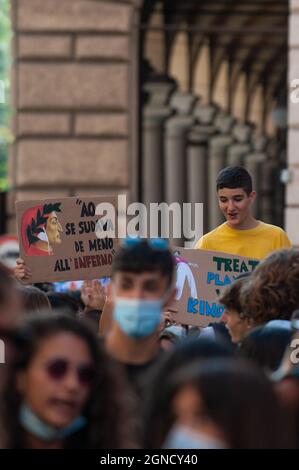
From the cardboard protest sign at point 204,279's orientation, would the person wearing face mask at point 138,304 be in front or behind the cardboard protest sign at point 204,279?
in front

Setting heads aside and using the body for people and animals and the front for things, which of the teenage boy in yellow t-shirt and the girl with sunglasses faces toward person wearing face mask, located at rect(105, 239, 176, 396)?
the teenage boy in yellow t-shirt

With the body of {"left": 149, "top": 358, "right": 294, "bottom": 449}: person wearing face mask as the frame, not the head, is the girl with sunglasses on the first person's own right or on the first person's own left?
on the first person's own right

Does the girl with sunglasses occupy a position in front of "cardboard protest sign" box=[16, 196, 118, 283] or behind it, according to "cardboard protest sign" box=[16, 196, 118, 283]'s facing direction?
in front

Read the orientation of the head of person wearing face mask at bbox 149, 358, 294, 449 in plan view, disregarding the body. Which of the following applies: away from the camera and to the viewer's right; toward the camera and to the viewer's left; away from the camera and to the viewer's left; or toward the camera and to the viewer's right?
toward the camera and to the viewer's left

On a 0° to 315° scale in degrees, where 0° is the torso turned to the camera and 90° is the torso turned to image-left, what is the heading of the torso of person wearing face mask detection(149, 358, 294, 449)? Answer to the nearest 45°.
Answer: approximately 45°

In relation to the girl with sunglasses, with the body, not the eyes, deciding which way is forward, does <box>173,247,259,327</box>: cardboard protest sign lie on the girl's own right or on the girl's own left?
on the girl's own left

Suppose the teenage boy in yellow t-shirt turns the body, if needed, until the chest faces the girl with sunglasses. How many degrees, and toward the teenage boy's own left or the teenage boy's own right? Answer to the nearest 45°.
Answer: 0° — they already face them

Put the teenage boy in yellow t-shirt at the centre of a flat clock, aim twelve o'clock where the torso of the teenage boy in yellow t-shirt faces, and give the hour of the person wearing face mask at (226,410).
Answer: The person wearing face mask is roughly at 12 o'clock from the teenage boy in yellow t-shirt.

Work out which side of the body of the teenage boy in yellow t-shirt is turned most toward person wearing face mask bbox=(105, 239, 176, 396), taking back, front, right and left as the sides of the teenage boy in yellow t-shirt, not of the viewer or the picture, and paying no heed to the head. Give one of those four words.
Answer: front

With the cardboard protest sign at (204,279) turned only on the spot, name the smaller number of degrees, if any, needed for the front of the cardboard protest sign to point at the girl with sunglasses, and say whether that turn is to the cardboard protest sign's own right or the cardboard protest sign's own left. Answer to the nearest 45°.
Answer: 0° — it already faces them
